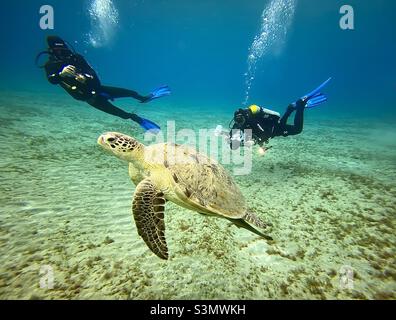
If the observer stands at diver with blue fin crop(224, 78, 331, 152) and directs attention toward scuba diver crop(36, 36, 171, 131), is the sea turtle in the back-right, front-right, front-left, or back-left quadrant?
front-left

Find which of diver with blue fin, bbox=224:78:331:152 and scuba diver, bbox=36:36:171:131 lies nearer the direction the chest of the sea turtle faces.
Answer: the scuba diver

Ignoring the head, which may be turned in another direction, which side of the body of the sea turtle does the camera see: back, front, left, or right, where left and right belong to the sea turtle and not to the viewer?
left

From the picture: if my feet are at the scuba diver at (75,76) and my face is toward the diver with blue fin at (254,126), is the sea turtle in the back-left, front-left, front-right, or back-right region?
front-right

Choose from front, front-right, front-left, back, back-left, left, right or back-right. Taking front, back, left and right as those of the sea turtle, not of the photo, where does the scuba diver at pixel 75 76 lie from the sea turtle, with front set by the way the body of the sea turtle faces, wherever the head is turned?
front-right

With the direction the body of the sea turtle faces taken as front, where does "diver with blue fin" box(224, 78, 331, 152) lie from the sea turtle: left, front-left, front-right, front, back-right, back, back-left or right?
back-right
